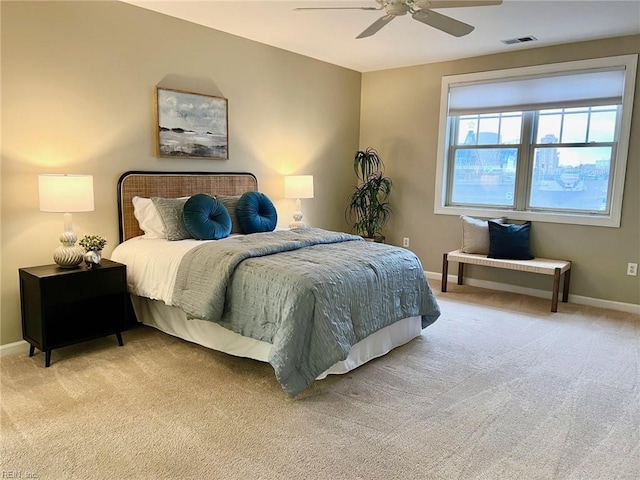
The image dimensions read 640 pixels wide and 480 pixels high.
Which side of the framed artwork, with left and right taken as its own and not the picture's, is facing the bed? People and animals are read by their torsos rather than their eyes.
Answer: front

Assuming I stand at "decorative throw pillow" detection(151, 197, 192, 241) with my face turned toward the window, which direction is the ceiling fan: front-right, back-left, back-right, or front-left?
front-right

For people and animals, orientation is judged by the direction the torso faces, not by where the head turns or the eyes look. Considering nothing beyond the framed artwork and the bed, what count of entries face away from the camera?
0

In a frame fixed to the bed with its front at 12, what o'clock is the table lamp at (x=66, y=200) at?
The table lamp is roughly at 5 o'clock from the bed.

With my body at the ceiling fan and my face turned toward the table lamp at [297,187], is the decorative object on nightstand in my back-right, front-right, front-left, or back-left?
front-left

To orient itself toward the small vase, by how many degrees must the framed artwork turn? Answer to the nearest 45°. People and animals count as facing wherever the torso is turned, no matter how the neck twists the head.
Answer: approximately 90° to its right

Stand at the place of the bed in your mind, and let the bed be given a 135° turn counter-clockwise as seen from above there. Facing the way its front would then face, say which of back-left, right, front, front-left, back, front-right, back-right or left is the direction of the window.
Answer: front-right

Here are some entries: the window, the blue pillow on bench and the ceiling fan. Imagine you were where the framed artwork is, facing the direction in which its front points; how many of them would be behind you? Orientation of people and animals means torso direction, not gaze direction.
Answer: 0

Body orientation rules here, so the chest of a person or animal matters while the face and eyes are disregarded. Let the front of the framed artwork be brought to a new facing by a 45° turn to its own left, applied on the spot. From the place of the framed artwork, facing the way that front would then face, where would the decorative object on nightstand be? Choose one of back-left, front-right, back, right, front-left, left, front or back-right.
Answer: back-right

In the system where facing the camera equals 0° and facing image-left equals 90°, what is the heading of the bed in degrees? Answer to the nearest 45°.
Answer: approximately 315°

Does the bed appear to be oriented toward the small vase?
no

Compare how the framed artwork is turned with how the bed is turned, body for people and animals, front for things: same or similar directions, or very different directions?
same or similar directions

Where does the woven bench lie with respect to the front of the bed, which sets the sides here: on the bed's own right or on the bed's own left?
on the bed's own left

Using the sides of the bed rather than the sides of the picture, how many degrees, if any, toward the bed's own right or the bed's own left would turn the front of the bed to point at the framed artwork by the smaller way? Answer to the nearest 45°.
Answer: approximately 180°

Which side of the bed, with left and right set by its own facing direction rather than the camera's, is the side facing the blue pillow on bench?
left

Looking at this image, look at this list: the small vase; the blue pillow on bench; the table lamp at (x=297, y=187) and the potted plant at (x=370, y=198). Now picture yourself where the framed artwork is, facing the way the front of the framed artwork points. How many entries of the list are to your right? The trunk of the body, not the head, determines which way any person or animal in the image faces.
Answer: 1

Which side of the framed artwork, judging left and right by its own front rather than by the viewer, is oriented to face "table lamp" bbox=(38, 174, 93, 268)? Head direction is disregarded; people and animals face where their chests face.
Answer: right

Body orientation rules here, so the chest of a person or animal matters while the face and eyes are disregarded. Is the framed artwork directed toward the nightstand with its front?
no

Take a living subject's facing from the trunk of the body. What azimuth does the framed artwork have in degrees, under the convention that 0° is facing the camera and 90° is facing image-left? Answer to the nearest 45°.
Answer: approximately 315°
